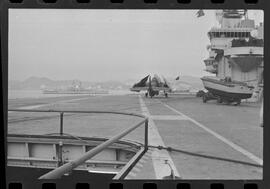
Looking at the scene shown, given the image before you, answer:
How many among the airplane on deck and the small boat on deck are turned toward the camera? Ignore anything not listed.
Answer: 1

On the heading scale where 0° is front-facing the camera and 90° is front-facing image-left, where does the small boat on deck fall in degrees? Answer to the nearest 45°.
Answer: approximately 90°

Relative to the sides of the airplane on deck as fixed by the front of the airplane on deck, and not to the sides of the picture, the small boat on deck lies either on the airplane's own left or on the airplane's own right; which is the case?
on the airplane's own left

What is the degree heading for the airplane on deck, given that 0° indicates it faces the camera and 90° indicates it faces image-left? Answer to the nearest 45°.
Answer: approximately 0°

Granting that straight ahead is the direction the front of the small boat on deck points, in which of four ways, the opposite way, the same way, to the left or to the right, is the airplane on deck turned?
to the left

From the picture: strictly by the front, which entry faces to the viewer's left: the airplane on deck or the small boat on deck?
the small boat on deck

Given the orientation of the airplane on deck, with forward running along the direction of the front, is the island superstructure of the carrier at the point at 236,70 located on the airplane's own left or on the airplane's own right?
on the airplane's own left
